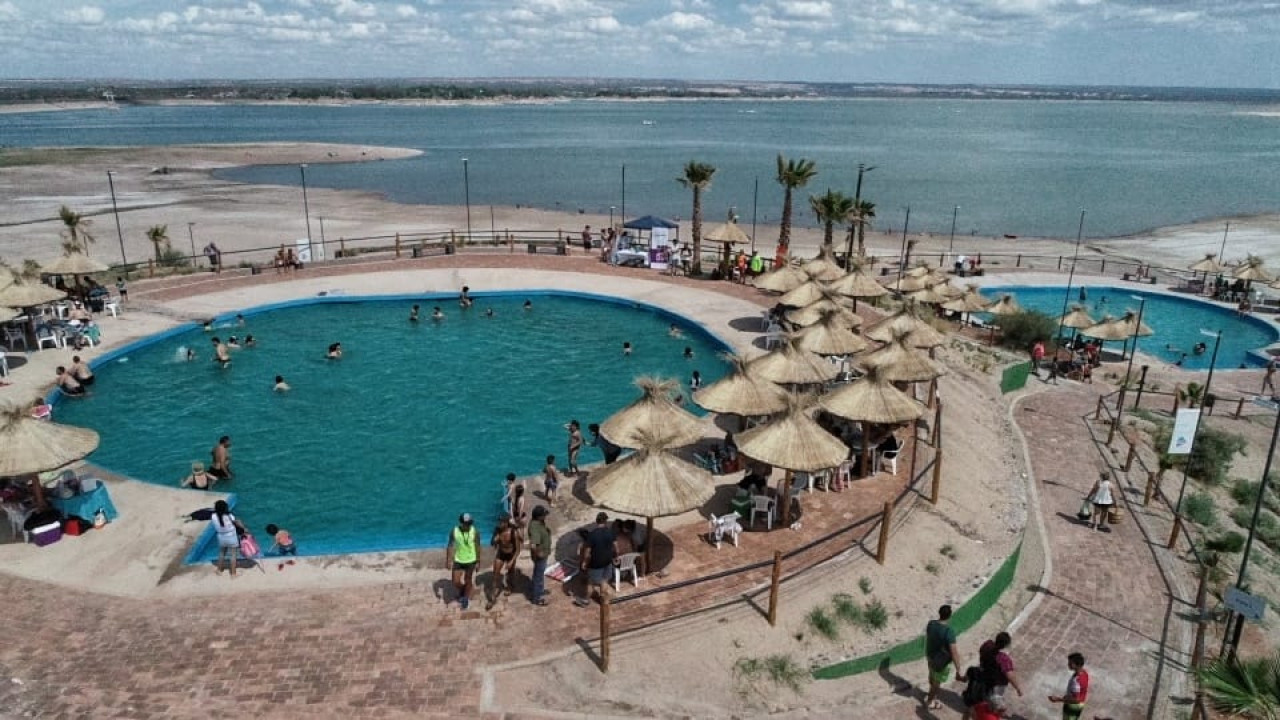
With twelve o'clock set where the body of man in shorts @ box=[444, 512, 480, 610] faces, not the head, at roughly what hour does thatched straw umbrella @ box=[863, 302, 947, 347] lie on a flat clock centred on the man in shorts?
The thatched straw umbrella is roughly at 8 o'clock from the man in shorts.

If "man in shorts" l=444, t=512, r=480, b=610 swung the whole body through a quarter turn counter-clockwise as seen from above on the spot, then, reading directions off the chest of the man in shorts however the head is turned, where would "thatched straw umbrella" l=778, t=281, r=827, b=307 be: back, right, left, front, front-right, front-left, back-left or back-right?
front-left

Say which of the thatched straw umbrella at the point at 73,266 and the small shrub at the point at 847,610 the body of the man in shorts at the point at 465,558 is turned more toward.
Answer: the small shrub

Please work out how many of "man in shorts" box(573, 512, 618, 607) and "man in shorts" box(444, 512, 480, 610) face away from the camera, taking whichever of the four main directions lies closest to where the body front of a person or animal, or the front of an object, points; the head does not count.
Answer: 1

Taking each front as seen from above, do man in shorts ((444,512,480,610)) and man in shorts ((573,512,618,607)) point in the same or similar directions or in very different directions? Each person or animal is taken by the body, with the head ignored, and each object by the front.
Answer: very different directions

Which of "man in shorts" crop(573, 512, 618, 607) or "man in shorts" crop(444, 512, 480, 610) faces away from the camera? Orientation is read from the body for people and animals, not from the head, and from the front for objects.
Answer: "man in shorts" crop(573, 512, 618, 607)

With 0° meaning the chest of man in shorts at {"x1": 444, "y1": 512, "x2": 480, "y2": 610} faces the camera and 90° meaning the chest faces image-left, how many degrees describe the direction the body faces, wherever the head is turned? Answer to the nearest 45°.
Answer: approximately 0°

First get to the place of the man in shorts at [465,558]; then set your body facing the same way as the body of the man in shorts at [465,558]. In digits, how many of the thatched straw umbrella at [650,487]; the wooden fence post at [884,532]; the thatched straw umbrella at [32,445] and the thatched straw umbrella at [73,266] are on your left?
2

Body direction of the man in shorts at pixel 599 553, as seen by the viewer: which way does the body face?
away from the camera

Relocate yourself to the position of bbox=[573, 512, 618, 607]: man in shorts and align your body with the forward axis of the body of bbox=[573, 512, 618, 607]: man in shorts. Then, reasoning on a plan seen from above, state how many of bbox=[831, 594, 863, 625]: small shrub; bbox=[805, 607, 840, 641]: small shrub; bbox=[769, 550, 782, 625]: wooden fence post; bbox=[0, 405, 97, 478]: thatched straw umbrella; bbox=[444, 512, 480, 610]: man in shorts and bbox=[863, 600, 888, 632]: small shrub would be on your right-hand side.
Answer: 4

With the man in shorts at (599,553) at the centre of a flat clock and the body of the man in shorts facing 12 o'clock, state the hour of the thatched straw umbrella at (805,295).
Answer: The thatched straw umbrella is roughly at 1 o'clock from the man in shorts.

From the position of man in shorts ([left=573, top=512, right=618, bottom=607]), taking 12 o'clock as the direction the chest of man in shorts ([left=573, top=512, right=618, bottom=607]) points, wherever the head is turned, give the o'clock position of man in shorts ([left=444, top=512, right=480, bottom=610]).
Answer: man in shorts ([left=444, top=512, right=480, bottom=610]) is roughly at 9 o'clock from man in shorts ([left=573, top=512, right=618, bottom=607]).

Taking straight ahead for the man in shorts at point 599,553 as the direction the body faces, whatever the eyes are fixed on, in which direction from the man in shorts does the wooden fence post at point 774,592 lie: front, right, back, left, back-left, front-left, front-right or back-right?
right

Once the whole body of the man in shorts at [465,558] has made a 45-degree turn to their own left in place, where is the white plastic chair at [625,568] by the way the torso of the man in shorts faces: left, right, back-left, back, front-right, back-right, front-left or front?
front-left

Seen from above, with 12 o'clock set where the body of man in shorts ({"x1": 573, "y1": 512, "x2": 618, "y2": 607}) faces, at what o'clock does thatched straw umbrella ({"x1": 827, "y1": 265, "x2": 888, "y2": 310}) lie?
The thatched straw umbrella is roughly at 1 o'clock from the man in shorts.
